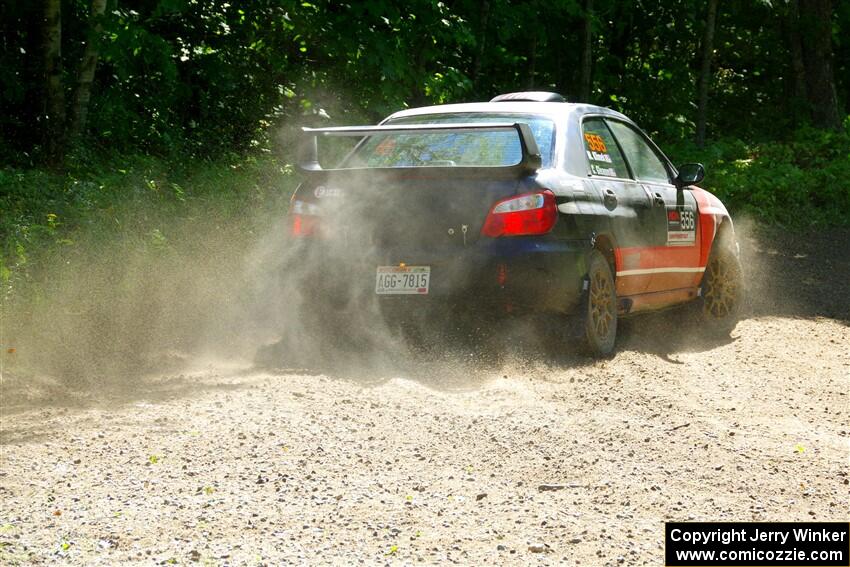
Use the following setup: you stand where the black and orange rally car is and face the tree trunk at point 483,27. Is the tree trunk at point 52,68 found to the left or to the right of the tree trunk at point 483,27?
left

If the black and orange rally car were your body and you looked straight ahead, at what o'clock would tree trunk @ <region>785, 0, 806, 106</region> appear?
The tree trunk is roughly at 11 o'clock from the black and orange rally car.

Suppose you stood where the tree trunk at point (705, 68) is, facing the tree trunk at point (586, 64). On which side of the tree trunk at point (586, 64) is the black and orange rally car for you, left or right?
left

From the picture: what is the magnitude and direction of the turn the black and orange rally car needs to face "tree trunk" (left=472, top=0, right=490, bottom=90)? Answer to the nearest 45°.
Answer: approximately 45° to its left

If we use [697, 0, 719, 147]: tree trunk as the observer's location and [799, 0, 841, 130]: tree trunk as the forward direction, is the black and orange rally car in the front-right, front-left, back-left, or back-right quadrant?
back-right

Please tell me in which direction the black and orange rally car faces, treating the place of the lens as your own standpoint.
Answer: facing away from the viewer and to the right of the viewer

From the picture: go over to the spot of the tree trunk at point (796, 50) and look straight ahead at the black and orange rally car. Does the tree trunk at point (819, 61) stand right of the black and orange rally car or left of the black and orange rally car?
left

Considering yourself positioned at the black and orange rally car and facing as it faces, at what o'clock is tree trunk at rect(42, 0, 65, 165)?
The tree trunk is roughly at 9 o'clock from the black and orange rally car.

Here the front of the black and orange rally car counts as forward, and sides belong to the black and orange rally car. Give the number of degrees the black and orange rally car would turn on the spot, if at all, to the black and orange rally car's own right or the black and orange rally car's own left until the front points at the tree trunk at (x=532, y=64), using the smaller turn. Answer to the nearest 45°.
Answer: approximately 45° to the black and orange rally car's own left
